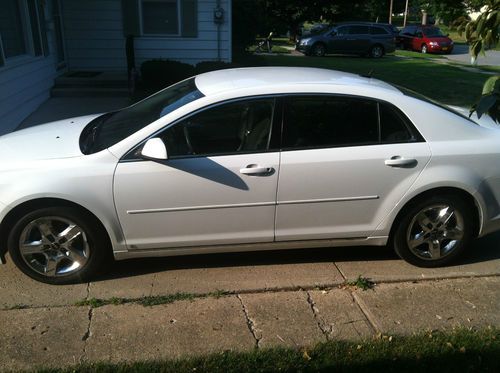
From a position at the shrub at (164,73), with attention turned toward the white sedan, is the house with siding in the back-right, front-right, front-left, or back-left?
back-right

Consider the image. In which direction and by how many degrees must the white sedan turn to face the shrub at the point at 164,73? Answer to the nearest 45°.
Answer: approximately 90° to its right

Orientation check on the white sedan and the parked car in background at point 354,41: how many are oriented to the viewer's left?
2

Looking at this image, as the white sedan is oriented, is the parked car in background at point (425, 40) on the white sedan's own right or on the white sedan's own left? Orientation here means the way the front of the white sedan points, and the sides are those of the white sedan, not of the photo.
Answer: on the white sedan's own right

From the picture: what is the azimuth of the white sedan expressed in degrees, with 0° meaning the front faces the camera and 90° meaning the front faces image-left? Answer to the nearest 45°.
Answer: approximately 90°

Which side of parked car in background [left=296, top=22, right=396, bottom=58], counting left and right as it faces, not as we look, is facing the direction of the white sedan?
left

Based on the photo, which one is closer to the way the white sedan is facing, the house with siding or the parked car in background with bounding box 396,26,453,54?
the house with siding

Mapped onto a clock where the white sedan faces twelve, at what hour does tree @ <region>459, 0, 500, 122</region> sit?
The tree is roughly at 8 o'clock from the white sedan.

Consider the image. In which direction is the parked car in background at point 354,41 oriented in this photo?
to the viewer's left

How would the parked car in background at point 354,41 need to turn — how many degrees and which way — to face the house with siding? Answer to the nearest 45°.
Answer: approximately 90° to its left

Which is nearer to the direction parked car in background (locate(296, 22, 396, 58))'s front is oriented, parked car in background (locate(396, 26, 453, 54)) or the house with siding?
the house with siding

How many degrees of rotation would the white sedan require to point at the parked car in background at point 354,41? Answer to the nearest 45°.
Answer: approximately 90° to its right
